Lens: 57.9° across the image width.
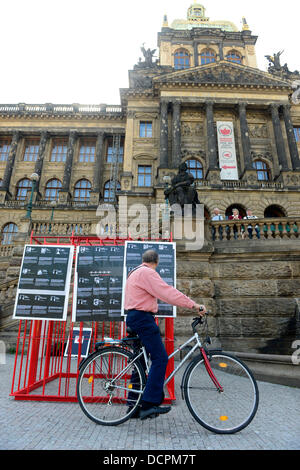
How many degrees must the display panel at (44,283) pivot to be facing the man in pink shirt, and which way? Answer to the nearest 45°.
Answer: approximately 45° to its left

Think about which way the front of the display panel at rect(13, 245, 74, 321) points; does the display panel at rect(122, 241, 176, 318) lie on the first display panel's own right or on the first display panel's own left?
on the first display panel's own left

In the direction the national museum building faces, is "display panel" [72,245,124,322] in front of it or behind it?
in front

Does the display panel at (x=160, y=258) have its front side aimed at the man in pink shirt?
yes

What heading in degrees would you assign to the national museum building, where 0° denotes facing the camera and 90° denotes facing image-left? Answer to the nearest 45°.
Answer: approximately 0°

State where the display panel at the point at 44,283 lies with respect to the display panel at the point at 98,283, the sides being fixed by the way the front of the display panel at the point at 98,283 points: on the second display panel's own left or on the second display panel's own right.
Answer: on the second display panel's own right

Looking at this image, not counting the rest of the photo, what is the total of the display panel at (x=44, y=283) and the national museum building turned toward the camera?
2

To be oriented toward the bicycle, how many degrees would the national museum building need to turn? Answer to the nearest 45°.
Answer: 0° — it already faces it

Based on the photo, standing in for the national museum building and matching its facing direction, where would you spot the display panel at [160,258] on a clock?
The display panel is roughly at 12 o'clock from the national museum building.

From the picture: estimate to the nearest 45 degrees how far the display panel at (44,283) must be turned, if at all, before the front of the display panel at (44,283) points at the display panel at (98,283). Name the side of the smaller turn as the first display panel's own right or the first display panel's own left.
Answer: approximately 90° to the first display panel's own left

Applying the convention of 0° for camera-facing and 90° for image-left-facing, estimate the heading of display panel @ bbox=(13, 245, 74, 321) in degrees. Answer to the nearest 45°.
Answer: approximately 0°

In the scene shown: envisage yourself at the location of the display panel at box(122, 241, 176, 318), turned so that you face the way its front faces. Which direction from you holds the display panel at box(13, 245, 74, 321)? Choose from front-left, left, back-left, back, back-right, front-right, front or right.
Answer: right
